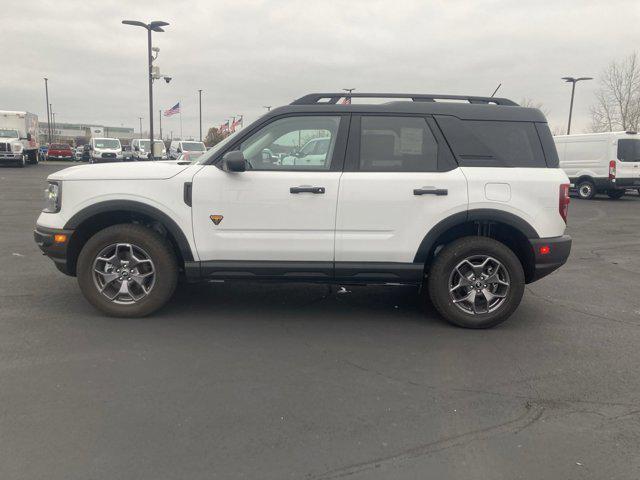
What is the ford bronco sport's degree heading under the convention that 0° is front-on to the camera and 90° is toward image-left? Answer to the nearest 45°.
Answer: approximately 90°

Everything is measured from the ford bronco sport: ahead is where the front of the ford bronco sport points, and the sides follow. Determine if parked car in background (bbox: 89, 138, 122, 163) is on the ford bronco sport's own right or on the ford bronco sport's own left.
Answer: on the ford bronco sport's own right

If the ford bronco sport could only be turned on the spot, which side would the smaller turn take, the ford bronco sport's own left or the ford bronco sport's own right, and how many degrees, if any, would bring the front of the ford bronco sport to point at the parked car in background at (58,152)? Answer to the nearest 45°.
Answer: approximately 45° to the ford bronco sport's own right

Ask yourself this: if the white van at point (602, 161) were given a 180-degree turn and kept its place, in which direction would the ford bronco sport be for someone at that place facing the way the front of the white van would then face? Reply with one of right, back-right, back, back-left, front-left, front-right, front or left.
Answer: front-right

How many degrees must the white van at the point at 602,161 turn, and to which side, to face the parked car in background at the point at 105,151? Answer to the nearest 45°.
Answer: approximately 45° to its left
